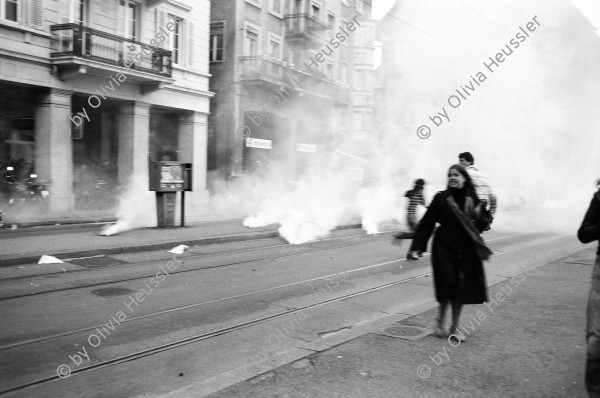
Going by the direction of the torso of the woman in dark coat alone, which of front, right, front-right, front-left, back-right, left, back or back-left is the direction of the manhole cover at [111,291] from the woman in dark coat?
right

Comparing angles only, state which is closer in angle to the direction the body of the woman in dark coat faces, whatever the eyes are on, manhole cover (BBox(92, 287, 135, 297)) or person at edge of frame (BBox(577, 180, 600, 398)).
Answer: the person at edge of frame

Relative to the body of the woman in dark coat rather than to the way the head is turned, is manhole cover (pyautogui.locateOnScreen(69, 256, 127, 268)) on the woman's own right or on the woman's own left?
on the woman's own right

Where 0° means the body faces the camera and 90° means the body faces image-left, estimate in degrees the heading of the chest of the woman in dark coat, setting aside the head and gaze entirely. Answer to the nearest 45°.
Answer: approximately 0°

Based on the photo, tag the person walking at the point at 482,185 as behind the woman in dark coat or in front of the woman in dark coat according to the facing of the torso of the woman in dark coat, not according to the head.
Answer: behind

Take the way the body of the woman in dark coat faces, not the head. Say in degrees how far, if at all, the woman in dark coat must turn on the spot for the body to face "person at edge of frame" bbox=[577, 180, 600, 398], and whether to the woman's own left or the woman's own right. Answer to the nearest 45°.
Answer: approximately 45° to the woman's own left
